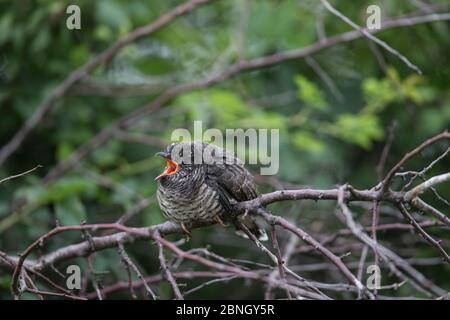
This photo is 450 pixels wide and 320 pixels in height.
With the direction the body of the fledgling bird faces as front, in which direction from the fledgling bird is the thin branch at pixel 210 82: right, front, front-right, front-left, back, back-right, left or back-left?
right

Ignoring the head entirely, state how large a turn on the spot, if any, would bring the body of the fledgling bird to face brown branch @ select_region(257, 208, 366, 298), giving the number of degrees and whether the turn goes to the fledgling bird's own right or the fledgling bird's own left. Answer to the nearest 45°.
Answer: approximately 90° to the fledgling bird's own left

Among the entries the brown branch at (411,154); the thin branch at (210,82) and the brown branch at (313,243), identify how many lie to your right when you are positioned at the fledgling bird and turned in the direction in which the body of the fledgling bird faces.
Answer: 1

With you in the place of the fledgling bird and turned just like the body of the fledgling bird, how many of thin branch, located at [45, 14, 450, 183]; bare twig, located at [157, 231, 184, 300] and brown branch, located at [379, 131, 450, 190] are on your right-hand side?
1

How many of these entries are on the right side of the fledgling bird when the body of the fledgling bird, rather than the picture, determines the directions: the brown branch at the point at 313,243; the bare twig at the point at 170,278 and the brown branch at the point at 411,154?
0

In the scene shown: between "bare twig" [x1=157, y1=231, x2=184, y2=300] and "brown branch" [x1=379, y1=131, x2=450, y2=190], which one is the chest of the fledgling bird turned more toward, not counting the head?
the bare twig

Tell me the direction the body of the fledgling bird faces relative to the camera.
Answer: to the viewer's left

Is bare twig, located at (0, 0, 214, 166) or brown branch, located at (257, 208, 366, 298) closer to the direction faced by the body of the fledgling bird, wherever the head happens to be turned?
the bare twig

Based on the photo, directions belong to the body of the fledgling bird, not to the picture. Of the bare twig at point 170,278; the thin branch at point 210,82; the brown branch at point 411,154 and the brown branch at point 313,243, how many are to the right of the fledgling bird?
1

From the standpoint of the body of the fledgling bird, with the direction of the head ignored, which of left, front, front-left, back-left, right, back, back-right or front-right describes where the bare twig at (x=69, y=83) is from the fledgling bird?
front-right
